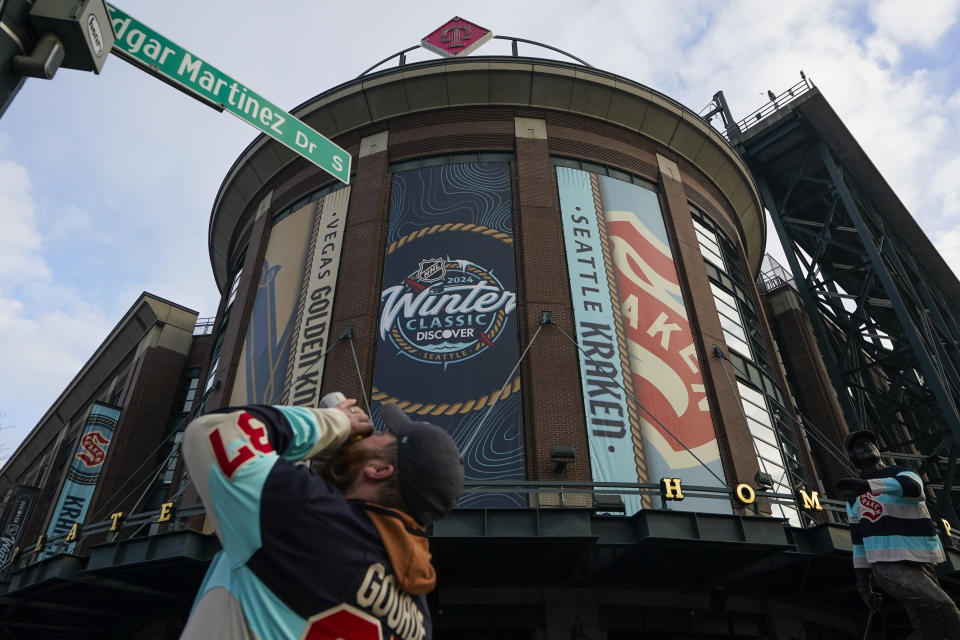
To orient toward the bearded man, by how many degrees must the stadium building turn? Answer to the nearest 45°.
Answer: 0° — it already faces them

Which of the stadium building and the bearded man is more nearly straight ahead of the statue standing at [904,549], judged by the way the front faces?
the bearded man

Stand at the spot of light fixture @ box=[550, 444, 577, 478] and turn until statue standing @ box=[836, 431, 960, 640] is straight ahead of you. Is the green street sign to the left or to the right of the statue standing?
right

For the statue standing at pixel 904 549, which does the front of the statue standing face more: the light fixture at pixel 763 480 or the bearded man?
the bearded man

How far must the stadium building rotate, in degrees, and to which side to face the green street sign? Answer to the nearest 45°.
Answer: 0° — it already faces it

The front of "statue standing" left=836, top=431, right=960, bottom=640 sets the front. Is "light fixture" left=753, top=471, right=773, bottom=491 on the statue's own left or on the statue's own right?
on the statue's own right

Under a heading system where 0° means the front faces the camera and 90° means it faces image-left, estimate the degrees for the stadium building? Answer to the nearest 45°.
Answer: approximately 0°

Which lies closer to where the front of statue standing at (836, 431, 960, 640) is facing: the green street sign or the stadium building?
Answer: the green street sign

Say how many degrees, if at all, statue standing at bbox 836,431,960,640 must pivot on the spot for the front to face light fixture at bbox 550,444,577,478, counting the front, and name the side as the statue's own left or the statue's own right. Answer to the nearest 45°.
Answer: approximately 90° to the statue's own right
